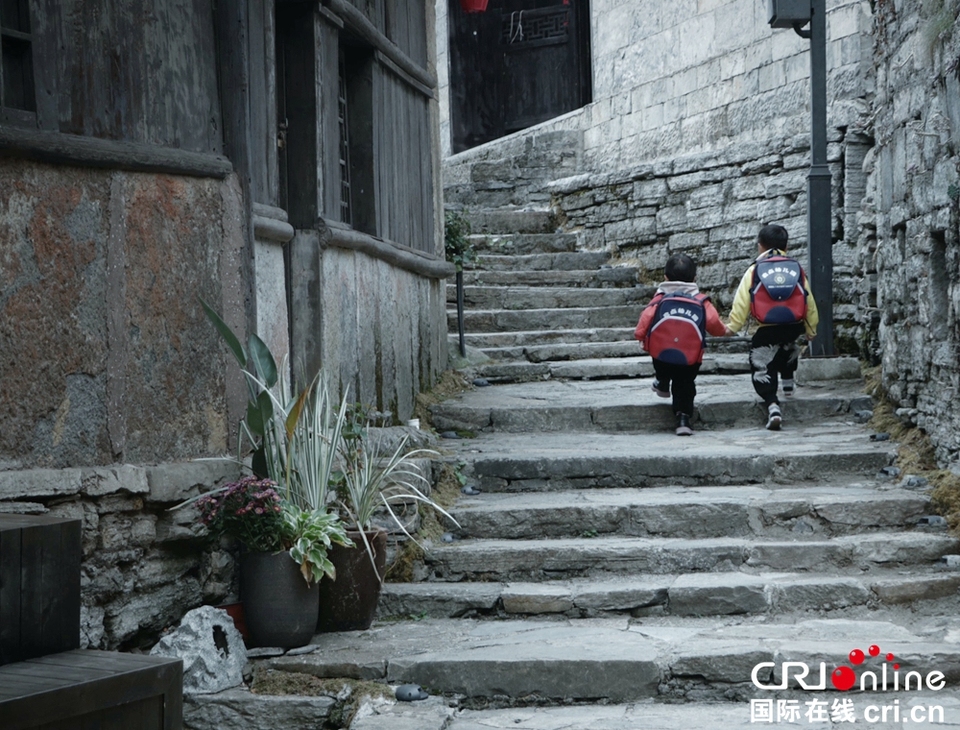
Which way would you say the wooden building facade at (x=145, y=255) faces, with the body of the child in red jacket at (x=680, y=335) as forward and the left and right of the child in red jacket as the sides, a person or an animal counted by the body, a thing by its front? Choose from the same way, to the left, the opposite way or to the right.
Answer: to the right

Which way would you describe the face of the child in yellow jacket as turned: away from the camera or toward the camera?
away from the camera

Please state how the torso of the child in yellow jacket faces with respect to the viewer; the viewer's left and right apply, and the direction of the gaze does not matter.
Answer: facing away from the viewer

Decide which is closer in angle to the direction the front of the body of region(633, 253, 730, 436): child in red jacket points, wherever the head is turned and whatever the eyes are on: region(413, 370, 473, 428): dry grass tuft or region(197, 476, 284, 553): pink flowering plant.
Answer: the dry grass tuft

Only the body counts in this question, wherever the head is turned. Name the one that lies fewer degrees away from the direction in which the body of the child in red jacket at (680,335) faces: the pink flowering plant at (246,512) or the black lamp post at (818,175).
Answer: the black lamp post

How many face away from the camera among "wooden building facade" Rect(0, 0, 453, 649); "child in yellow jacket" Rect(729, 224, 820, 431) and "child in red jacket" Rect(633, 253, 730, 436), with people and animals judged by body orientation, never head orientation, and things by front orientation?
2

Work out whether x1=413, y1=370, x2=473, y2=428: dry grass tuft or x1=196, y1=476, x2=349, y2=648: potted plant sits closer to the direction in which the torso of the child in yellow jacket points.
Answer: the dry grass tuft

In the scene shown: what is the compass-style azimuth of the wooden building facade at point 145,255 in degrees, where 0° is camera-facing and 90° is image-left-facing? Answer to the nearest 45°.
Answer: approximately 315°

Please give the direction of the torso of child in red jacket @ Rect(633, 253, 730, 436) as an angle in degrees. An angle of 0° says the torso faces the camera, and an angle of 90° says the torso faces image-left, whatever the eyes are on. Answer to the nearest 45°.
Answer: approximately 180°

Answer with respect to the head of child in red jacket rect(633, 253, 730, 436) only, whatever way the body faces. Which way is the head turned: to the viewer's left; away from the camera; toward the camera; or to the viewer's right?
away from the camera
